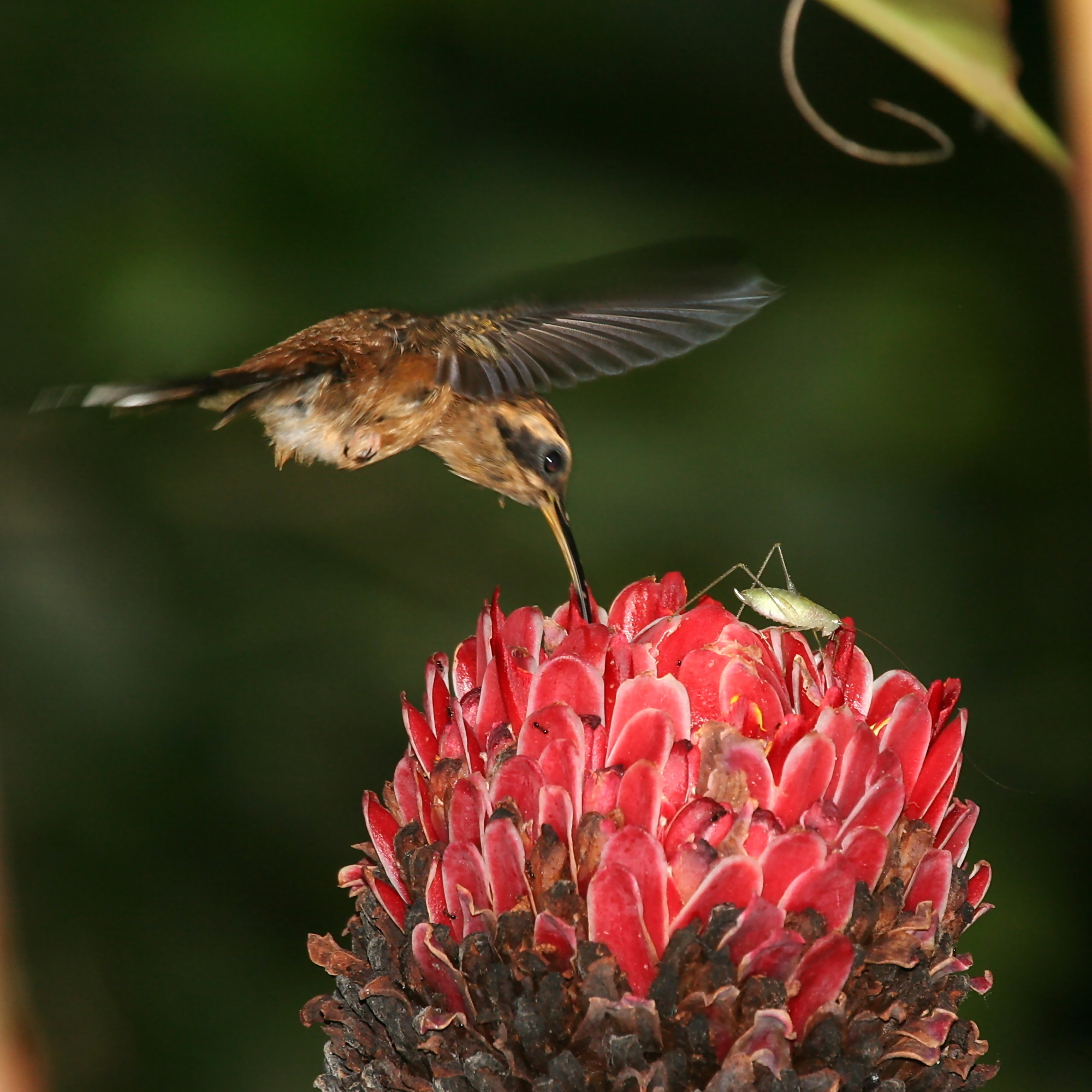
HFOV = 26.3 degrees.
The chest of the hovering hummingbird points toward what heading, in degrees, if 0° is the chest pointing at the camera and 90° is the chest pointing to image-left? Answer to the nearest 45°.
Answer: approximately 270°
